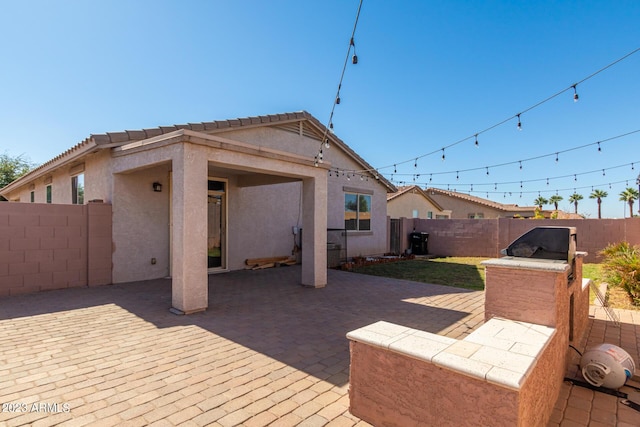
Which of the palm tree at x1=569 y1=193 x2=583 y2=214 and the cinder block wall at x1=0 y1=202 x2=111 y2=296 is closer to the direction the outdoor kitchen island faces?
the palm tree

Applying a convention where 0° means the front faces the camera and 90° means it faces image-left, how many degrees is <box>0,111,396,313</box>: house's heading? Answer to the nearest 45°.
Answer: approximately 135°
